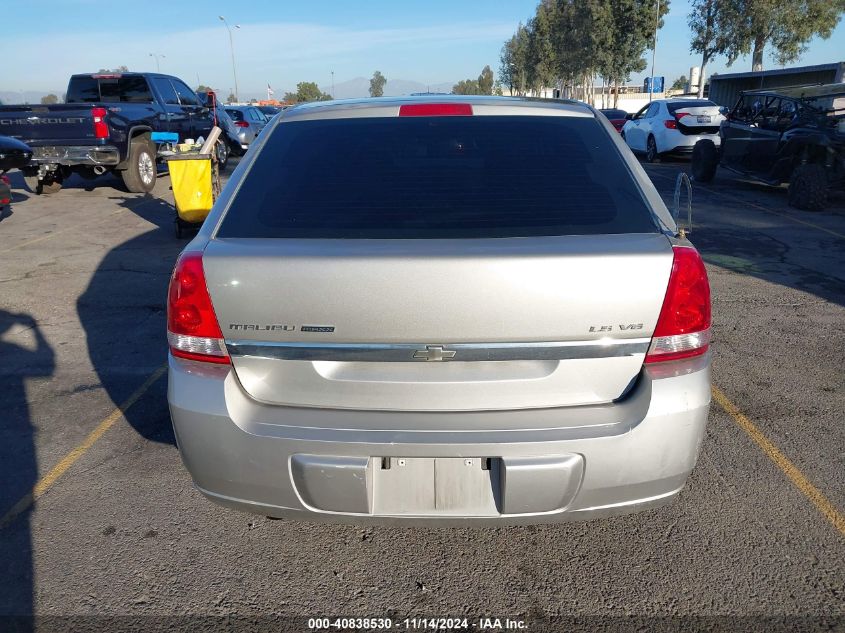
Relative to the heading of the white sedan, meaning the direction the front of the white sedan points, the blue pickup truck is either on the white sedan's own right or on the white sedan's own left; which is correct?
on the white sedan's own left

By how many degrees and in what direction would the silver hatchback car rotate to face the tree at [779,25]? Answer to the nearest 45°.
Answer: approximately 45° to its right

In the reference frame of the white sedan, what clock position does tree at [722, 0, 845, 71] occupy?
The tree is roughly at 2 o'clock from the white sedan.

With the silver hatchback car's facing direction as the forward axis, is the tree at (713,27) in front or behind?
in front

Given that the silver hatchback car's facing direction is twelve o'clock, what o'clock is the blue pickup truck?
The blue pickup truck is roughly at 11 o'clock from the silver hatchback car.

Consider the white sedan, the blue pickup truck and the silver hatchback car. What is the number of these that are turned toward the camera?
0

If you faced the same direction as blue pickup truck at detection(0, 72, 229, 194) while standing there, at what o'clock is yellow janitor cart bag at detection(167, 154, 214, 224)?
The yellow janitor cart bag is roughly at 4 o'clock from the blue pickup truck.

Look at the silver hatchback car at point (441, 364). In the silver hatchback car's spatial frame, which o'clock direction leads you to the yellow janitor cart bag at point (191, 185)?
The yellow janitor cart bag is roughly at 11 o'clock from the silver hatchback car.

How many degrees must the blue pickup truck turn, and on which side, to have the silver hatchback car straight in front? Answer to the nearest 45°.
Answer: approximately 135° to its right

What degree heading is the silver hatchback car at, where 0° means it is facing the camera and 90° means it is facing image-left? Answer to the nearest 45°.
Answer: approximately 180°

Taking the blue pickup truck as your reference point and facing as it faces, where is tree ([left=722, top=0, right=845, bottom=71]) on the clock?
The tree is roughly at 1 o'clock from the blue pickup truck.

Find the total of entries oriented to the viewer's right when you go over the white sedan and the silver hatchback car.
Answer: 0

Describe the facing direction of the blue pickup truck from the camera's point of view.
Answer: facing away from the viewer and to the right of the viewer
